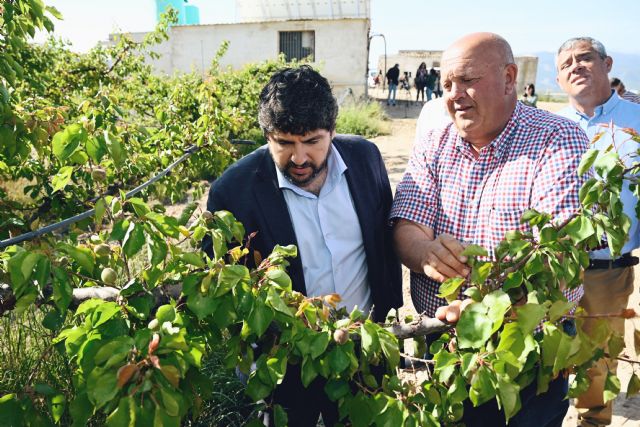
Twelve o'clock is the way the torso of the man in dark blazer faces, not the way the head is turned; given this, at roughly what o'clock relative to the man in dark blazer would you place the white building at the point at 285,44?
The white building is roughly at 6 o'clock from the man in dark blazer.

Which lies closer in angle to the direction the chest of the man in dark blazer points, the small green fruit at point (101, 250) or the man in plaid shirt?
the small green fruit

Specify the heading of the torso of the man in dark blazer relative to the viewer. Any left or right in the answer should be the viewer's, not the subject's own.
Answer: facing the viewer

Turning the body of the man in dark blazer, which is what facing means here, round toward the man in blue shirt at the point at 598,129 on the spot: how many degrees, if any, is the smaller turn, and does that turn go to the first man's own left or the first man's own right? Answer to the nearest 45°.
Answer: approximately 135° to the first man's own left

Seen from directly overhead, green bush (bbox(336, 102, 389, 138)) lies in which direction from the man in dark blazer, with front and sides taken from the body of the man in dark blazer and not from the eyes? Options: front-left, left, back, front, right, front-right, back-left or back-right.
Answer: back

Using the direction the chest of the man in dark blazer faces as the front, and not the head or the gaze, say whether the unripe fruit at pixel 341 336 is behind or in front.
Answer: in front

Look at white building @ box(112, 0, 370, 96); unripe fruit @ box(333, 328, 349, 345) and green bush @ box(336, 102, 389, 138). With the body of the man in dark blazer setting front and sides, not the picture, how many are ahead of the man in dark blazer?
1

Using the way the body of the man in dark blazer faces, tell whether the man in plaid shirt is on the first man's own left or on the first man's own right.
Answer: on the first man's own left

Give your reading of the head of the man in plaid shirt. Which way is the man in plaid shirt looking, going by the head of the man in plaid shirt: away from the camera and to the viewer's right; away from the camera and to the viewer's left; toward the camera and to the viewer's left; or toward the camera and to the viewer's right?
toward the camera and to the viewer's left

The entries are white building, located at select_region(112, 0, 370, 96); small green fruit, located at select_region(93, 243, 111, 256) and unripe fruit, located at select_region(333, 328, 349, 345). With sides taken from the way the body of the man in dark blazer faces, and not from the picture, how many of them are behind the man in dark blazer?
1

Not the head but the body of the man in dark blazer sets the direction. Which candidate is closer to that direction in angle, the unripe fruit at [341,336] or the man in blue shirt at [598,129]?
the unripe fruit

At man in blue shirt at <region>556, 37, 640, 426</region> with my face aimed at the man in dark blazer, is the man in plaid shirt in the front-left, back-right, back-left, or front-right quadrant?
front-left
